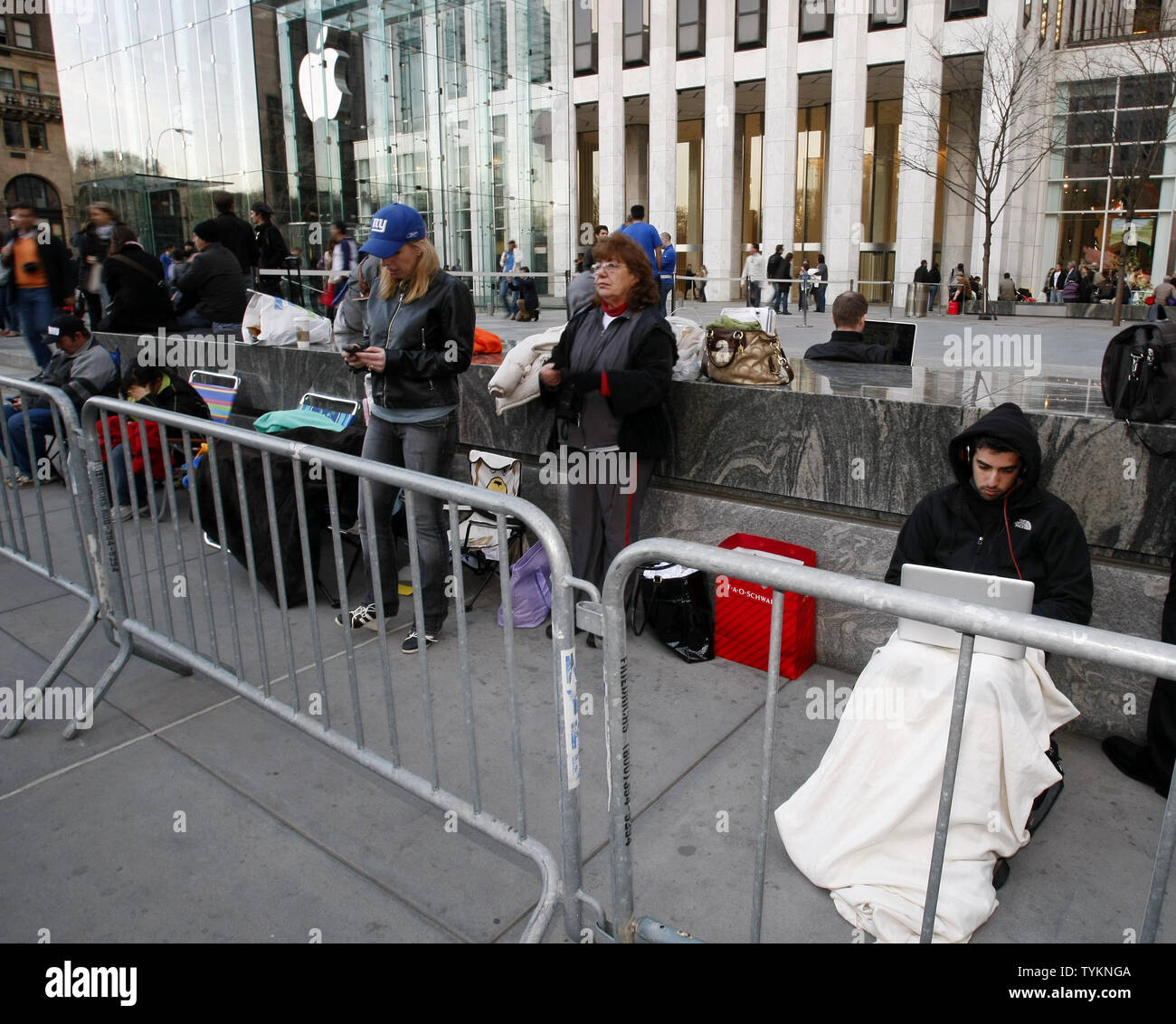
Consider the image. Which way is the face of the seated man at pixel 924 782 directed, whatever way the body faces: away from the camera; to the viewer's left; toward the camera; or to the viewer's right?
toward the camera

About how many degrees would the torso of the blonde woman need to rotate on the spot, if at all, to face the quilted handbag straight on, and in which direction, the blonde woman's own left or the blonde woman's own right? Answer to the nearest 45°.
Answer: approximately 135° to the blonde woman's own left

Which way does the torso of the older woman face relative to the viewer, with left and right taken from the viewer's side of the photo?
facing the viewer and to the left of the viewer

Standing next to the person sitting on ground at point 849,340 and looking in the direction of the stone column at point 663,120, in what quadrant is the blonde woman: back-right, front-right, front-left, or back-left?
back-left

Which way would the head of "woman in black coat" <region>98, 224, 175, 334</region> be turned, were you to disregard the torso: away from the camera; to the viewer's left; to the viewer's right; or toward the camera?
away from the camera

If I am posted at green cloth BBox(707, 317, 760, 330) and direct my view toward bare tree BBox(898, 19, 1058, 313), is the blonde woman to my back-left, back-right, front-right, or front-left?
back-left

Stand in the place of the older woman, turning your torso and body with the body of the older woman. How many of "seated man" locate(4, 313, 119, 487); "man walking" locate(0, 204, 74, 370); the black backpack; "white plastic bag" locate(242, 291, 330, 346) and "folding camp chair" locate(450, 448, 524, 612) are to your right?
4

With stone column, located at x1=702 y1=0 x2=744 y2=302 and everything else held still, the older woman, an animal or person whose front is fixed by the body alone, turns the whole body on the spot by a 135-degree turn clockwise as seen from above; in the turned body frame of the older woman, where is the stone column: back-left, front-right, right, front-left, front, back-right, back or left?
front

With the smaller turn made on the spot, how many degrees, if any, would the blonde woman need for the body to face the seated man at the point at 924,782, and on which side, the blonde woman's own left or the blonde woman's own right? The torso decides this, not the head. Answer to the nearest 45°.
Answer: approximately 90° to the blonde woman's own left
